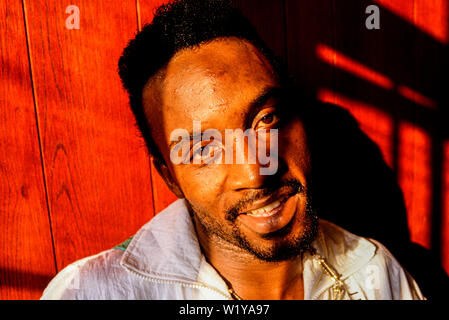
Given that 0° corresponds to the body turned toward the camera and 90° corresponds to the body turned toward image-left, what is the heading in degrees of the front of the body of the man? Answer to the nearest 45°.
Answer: approximately 0°
